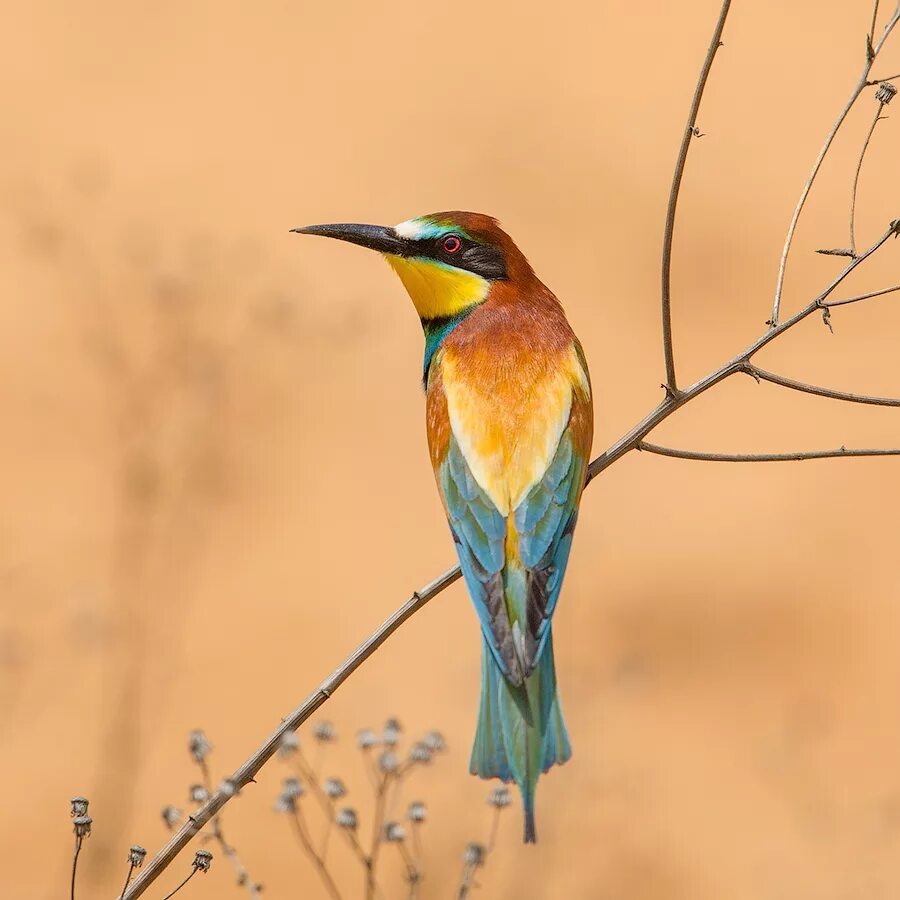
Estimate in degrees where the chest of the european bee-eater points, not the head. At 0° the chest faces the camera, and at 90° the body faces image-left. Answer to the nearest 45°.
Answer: approximately 180°

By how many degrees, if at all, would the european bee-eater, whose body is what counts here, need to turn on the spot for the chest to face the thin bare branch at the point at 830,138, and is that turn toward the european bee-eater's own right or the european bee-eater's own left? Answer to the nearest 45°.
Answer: approximately 135° to the european bee-eater's own right
